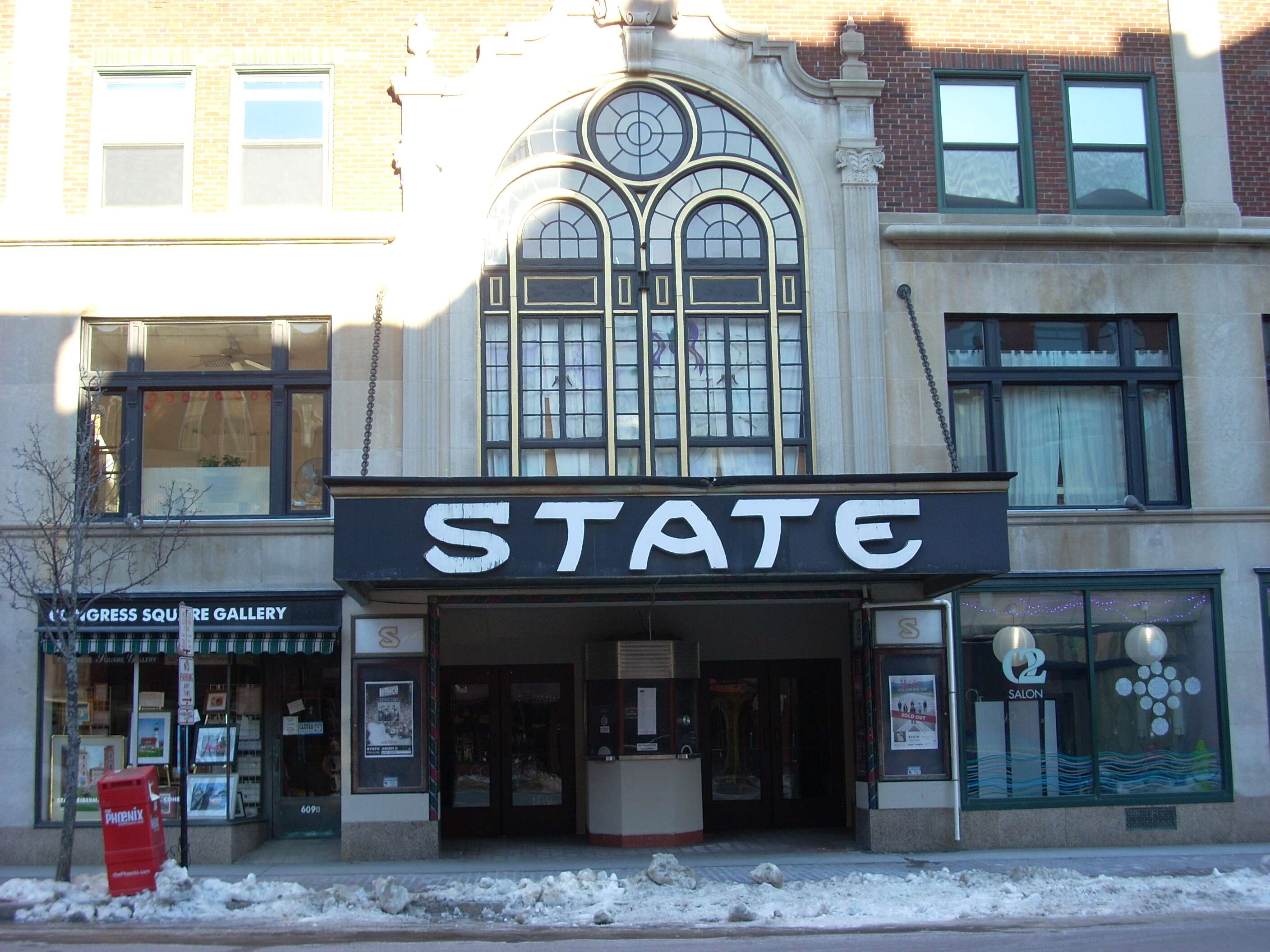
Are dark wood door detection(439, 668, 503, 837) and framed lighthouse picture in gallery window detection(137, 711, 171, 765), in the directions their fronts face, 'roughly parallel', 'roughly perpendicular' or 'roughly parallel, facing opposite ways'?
roughly parallel

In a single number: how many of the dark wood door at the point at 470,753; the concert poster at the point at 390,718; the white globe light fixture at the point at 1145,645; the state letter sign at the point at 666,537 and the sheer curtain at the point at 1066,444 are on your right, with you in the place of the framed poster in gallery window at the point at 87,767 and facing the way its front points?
0

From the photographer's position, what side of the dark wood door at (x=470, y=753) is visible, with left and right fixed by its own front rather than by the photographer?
front

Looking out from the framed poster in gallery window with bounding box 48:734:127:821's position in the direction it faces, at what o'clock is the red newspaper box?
The red newspaper box is roughly at 12 o'clock from the framed poster in gallery window.

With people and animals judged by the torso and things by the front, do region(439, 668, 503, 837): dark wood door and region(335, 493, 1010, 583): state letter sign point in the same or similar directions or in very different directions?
same or similar directions

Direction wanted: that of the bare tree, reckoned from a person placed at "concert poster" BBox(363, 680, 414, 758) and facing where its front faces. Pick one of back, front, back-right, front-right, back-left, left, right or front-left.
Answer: right

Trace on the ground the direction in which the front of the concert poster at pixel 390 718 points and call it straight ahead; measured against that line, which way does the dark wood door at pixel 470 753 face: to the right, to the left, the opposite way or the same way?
the same way

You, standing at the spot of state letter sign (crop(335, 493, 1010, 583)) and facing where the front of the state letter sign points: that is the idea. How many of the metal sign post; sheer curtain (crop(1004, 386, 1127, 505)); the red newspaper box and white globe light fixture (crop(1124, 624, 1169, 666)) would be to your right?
2

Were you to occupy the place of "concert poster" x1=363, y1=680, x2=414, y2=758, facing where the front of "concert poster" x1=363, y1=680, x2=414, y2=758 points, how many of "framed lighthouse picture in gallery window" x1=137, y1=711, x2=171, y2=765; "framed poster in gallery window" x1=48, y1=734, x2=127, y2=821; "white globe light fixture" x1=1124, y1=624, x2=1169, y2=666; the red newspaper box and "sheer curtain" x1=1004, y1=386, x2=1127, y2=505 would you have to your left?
2

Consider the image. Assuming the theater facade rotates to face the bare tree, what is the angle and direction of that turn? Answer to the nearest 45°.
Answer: approximately 90° to its right

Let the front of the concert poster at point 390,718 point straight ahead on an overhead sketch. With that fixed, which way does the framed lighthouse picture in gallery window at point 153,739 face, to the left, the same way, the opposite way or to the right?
the same way

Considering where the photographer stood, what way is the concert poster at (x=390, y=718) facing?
facing the viewer

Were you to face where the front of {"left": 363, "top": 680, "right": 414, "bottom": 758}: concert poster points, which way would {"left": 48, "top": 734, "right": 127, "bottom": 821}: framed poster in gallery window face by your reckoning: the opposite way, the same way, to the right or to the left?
the same way

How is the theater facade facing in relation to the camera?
toward the camera

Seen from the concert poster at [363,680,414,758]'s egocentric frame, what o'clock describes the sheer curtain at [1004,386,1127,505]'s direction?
The sheer curtain is roughly at 9 o'clock from the concert poster.

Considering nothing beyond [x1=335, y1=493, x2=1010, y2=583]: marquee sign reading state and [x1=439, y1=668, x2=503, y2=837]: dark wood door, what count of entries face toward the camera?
2

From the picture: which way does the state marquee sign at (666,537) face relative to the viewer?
toward the camera
